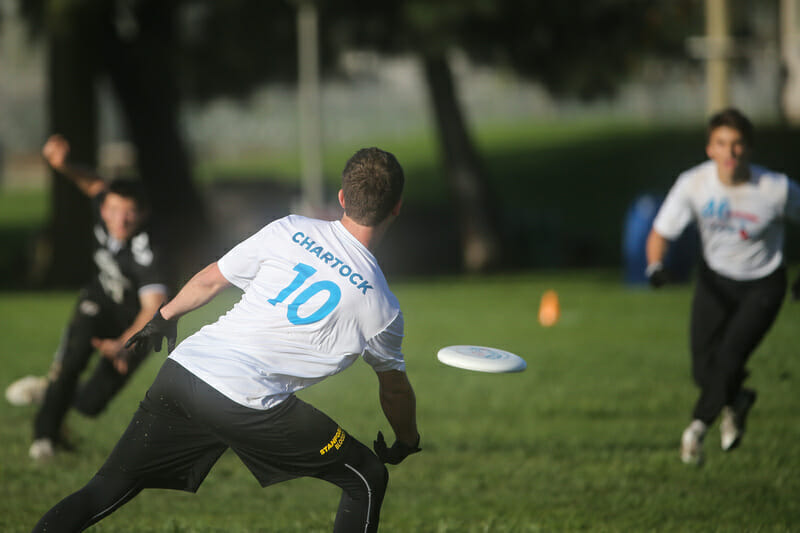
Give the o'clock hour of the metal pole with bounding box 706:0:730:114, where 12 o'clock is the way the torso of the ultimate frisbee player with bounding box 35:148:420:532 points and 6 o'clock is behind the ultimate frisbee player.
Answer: The metal pole is roughly at 1 o'clock from the ultimate frisbee player.

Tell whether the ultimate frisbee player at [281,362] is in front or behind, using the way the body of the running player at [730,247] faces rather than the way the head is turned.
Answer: in front

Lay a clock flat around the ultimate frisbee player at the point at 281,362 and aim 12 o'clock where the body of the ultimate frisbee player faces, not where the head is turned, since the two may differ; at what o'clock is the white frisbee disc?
The white frisbee disc is roughly at 3 o'clock from the ultimate frisbee player.

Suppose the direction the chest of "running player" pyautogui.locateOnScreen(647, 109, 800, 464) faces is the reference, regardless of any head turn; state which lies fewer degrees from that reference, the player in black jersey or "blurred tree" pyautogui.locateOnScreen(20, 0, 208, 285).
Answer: the player in black jersey

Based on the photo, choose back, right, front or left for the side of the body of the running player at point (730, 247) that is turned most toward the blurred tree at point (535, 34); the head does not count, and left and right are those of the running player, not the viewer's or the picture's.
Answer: back

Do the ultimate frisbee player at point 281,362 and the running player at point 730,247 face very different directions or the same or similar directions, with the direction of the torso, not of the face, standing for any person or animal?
very different directions

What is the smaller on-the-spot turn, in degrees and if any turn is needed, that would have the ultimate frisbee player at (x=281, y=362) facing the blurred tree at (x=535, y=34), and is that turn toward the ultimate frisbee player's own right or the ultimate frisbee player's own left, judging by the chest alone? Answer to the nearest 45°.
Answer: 0° — they already face it

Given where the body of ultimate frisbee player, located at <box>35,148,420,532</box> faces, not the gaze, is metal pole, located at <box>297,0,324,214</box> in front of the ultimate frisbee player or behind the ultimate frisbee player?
in front

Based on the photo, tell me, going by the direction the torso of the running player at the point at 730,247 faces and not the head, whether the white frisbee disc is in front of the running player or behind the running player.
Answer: in front

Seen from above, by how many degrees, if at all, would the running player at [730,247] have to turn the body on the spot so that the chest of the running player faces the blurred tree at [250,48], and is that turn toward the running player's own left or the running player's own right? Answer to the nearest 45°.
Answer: approximately 135° to the running player's own right

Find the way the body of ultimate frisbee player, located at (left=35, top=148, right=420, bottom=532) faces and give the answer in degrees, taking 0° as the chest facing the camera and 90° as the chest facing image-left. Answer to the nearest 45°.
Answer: approximately 180°

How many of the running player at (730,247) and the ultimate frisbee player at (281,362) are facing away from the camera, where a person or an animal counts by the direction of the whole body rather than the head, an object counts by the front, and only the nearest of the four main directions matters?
1

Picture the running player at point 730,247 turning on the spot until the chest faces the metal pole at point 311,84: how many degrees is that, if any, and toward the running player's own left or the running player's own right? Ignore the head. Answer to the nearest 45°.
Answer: approximately 135° to the running player's own right
